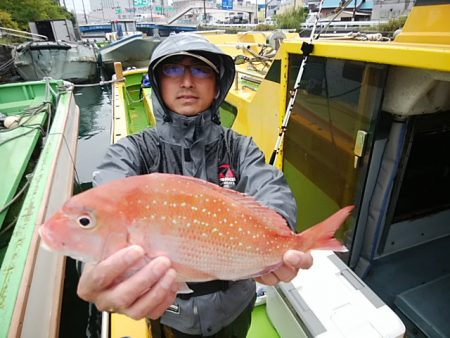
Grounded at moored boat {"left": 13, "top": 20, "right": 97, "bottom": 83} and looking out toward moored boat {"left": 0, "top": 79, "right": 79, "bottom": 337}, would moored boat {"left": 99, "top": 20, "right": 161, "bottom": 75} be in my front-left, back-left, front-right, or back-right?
back-left

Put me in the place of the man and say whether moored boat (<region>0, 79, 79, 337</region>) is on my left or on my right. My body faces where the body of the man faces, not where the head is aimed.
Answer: on my right

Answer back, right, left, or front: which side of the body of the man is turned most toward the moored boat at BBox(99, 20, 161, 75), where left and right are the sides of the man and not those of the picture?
back

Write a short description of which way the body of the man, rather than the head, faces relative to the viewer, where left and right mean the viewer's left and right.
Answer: facing the viewer

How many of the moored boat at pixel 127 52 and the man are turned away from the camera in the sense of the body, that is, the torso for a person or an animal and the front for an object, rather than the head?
0

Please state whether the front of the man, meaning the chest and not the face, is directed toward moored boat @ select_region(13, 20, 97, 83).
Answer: no

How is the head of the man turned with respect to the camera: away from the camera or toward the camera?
toward the camera
